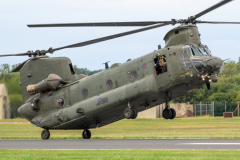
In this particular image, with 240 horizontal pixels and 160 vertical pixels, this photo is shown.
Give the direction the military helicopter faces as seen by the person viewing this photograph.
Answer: facing the viewer and to the right of the viewer
